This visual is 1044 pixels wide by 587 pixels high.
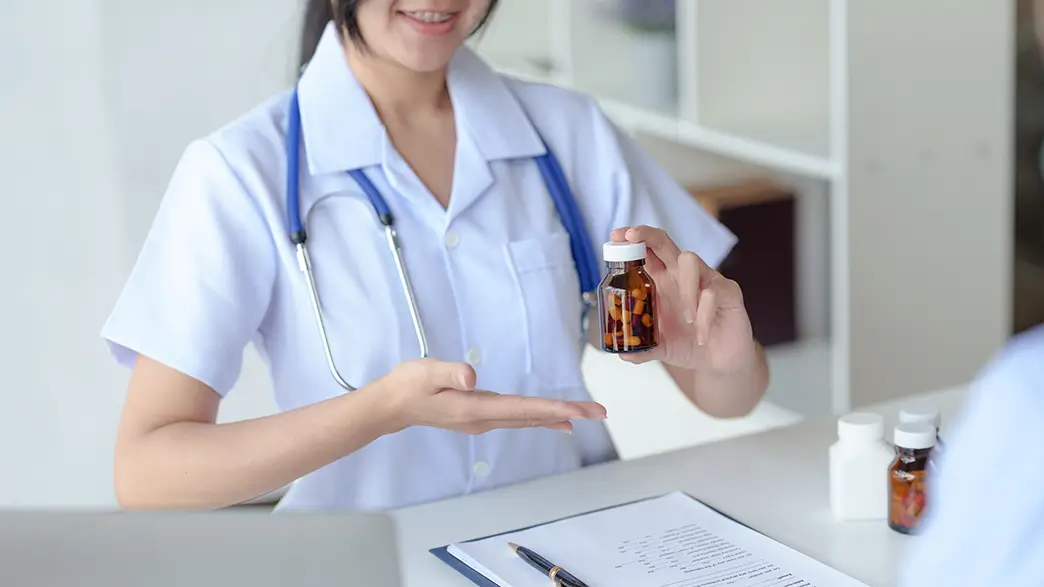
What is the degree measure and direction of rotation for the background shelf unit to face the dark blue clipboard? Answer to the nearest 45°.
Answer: approximately 45° to its left

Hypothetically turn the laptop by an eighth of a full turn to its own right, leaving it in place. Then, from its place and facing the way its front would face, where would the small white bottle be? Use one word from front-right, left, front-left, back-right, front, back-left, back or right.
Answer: front

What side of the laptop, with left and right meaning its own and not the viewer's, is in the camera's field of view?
back

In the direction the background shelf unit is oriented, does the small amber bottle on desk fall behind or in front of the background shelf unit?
in front

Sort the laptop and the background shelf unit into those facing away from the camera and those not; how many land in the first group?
1

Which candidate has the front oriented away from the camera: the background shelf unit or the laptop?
the laptop

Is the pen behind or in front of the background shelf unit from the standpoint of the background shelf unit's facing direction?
in front
